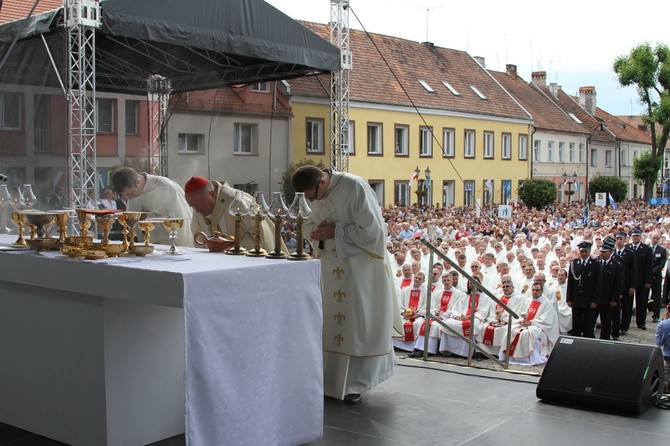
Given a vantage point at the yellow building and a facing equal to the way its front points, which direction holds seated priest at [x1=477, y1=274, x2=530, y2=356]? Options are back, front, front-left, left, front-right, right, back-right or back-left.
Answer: front-right

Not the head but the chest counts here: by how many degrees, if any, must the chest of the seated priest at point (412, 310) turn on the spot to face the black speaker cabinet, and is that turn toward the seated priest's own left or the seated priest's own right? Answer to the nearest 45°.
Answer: approximately 45° to the seated priest's own left

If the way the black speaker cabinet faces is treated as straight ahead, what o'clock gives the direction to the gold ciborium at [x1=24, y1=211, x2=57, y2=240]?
The gold ciborium is roughly at 2 o'clock from the black speaker cabinet.

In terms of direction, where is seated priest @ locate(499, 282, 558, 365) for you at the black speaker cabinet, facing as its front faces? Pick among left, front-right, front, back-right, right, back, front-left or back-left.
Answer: back

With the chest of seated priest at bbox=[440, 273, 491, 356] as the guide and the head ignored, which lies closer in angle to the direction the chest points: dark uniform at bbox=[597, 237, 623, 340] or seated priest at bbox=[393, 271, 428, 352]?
the seated priest

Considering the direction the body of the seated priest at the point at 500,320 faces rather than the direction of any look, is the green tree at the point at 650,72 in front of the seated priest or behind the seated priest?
behind

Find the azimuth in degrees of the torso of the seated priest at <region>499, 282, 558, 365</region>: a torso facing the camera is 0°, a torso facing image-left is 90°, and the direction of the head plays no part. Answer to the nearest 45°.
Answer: approximately 45°

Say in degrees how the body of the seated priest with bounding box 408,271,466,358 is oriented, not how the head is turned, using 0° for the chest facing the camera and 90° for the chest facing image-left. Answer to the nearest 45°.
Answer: approximately 45°

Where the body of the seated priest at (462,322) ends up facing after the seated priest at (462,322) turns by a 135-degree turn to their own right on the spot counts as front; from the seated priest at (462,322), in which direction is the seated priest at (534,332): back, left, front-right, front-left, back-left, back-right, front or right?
right

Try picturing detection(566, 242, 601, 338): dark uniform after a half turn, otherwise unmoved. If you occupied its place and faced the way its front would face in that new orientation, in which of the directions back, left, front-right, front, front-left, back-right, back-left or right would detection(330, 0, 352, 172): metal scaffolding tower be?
left
